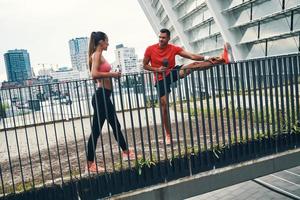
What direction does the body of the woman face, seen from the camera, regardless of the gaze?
to the viewer's right

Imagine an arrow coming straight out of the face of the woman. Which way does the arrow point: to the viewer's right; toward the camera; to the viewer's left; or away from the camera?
to the viewer's right

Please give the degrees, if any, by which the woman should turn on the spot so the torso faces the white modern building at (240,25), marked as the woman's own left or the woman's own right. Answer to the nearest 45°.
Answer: approximately 45° to the woman's own left
